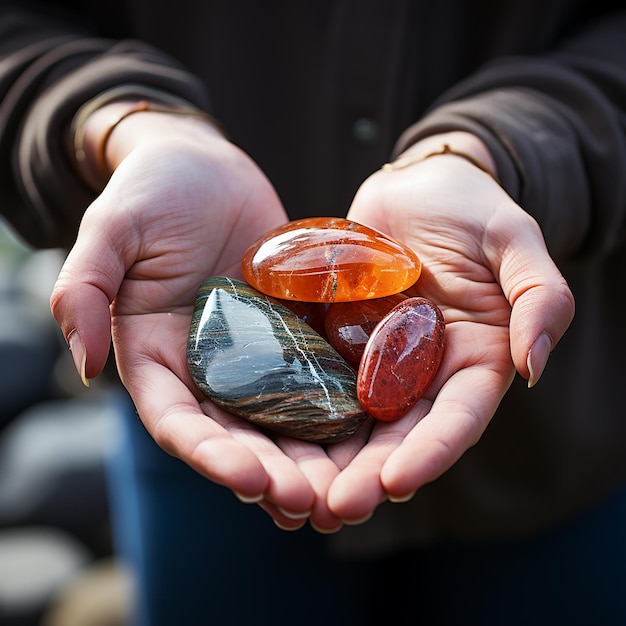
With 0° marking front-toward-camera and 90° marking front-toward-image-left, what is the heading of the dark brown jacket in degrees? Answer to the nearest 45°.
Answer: approximately 0°
